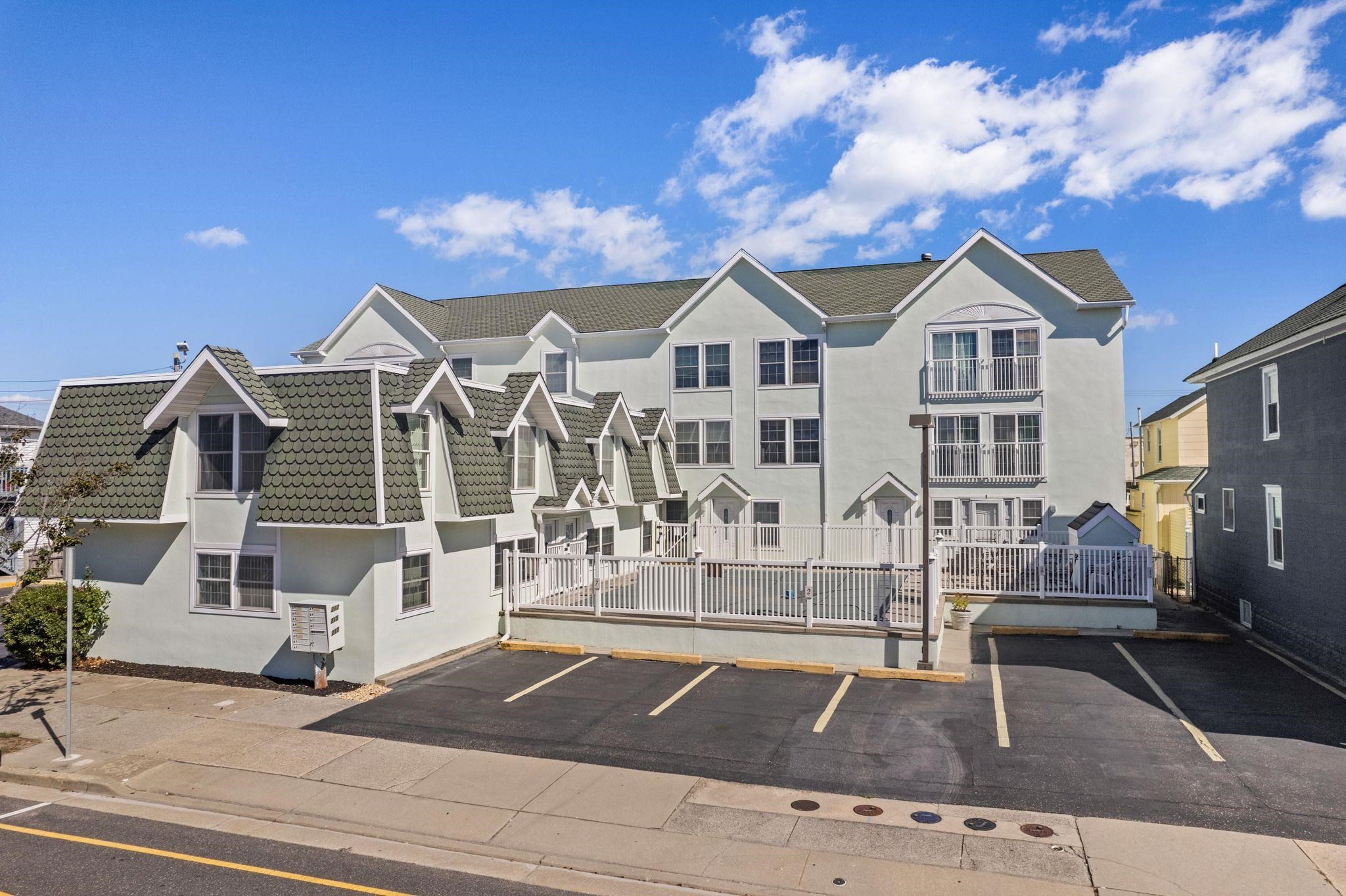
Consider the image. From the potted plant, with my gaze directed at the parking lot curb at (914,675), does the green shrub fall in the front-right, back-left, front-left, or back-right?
front-right

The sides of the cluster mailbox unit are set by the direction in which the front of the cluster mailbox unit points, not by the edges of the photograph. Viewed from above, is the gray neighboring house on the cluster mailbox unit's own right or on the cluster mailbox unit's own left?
on the cluster mailbox unit's own left

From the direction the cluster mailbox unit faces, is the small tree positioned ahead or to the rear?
ahead

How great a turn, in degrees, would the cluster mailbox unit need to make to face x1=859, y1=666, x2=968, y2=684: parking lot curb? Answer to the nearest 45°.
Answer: approximately 135° to its left

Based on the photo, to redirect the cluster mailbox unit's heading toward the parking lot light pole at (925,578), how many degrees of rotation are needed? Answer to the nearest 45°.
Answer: approximately 135° to its left

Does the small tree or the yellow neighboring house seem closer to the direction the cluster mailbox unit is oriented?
the small tree

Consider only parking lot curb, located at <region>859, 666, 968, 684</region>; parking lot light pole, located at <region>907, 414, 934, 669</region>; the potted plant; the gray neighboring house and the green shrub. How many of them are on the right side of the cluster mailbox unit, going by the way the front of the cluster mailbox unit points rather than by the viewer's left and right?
1

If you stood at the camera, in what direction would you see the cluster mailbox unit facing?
facing the viewer and to the left of the viewer

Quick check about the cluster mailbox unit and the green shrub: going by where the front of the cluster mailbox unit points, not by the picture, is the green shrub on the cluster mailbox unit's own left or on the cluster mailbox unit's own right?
on the cluster mailbox unit's own right

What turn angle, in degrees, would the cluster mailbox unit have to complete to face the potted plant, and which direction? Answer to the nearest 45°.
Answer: approximately 135° to its left
